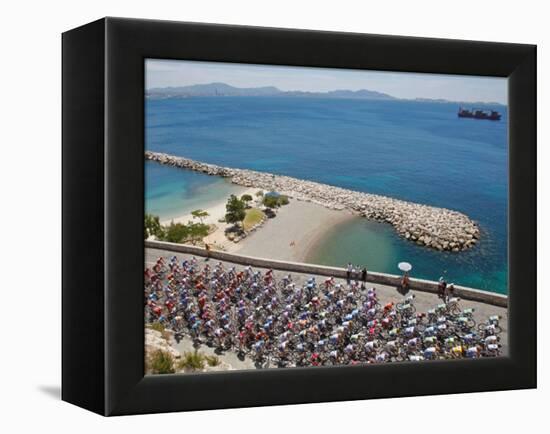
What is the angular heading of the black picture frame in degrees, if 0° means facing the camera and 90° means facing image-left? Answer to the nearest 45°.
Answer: approximately 315°
